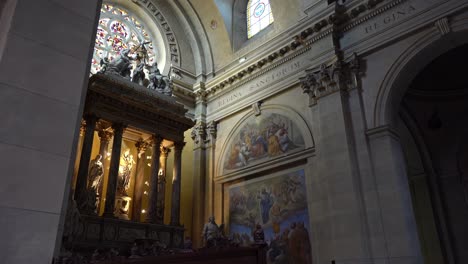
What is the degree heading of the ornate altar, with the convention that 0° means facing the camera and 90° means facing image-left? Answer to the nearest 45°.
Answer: approximately 315°

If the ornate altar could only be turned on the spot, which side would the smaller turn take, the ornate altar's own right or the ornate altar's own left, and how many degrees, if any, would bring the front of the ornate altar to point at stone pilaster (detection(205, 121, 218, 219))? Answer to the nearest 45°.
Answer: approximately 90° to the ornate altar's own left

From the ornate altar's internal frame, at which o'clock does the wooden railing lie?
The wooden railing is roughly at 1 o'clock from the ornate altar.
